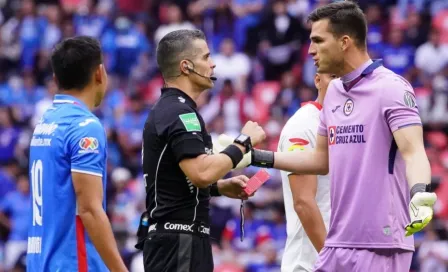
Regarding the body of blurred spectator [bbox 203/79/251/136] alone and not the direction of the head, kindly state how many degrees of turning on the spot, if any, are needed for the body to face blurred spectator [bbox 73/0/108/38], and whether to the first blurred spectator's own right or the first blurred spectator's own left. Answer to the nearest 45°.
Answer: approximately 135° to the first blurred spectator's own right

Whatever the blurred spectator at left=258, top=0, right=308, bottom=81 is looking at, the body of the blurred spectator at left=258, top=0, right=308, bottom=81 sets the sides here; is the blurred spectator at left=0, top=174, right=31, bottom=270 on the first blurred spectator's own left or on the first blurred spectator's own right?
on the first blurred spectator's own right

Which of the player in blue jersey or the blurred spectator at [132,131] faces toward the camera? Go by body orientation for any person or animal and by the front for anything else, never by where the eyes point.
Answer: the blurred spectator

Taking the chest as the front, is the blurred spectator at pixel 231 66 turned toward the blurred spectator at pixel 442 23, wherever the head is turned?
no

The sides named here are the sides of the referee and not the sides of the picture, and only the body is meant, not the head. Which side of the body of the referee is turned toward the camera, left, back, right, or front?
right

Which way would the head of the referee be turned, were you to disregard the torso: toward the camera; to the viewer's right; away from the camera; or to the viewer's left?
to the viewer's right

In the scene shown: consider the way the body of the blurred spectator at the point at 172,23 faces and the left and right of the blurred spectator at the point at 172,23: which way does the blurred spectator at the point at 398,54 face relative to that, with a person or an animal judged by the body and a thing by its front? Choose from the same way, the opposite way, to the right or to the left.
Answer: the same way

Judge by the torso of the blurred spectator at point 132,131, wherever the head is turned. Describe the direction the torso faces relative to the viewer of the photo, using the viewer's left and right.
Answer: facing the viewer

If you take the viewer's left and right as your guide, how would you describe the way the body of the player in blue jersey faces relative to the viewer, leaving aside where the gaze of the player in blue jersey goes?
facing away from the viewer and to the right of the viewer

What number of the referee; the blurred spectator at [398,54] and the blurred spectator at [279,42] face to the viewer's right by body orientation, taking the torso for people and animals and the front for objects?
1

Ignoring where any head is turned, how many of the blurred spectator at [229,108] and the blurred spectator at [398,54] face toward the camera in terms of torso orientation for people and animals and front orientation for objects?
2

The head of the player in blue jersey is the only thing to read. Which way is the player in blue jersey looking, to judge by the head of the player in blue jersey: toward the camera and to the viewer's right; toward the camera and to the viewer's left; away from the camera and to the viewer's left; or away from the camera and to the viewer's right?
away from the camera and to the viewer's right

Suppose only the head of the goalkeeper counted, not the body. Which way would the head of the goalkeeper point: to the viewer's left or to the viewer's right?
to the viewer's left

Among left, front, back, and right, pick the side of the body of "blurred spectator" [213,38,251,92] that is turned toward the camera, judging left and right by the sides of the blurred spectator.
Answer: front
